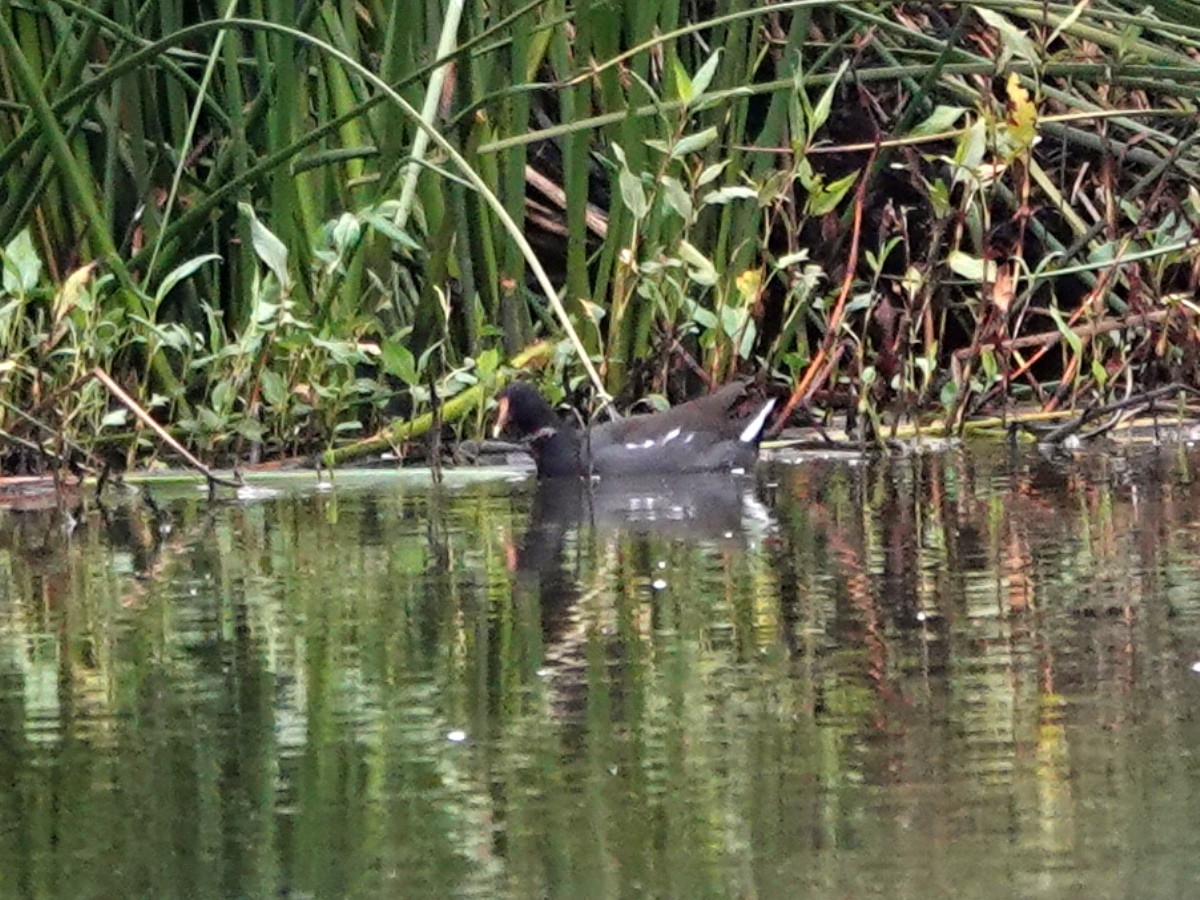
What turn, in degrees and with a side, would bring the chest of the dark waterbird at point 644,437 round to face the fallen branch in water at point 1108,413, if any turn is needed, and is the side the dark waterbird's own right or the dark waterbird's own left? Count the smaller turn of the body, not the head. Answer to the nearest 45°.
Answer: approximately 180°

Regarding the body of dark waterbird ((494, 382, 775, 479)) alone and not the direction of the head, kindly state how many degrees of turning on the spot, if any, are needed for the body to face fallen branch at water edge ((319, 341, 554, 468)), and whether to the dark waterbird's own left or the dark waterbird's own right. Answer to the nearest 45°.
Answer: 0° — it already faces it

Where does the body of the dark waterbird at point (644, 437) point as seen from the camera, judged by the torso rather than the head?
to the viewer's left

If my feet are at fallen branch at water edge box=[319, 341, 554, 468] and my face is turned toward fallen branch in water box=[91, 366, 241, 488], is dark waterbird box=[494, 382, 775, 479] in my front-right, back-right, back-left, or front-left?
back-left

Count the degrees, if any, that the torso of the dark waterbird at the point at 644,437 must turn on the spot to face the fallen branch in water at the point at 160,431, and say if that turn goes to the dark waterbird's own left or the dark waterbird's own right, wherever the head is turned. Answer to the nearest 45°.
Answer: approximately 45° to the dark waterbird's own left
